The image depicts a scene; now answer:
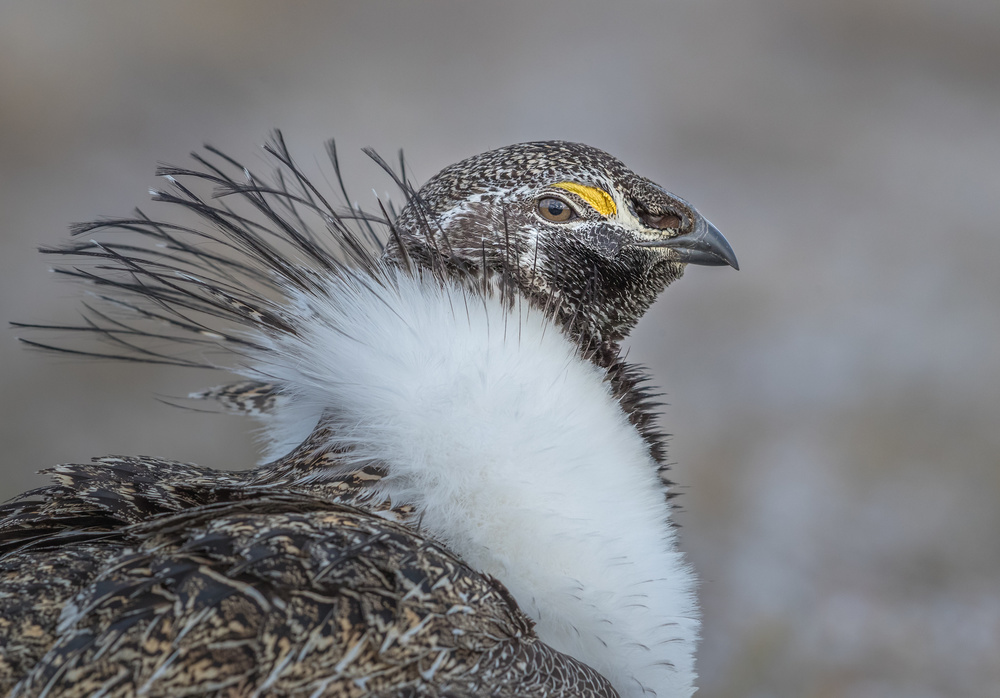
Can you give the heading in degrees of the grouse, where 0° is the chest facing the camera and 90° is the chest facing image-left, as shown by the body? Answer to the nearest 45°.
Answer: approximately 270°
